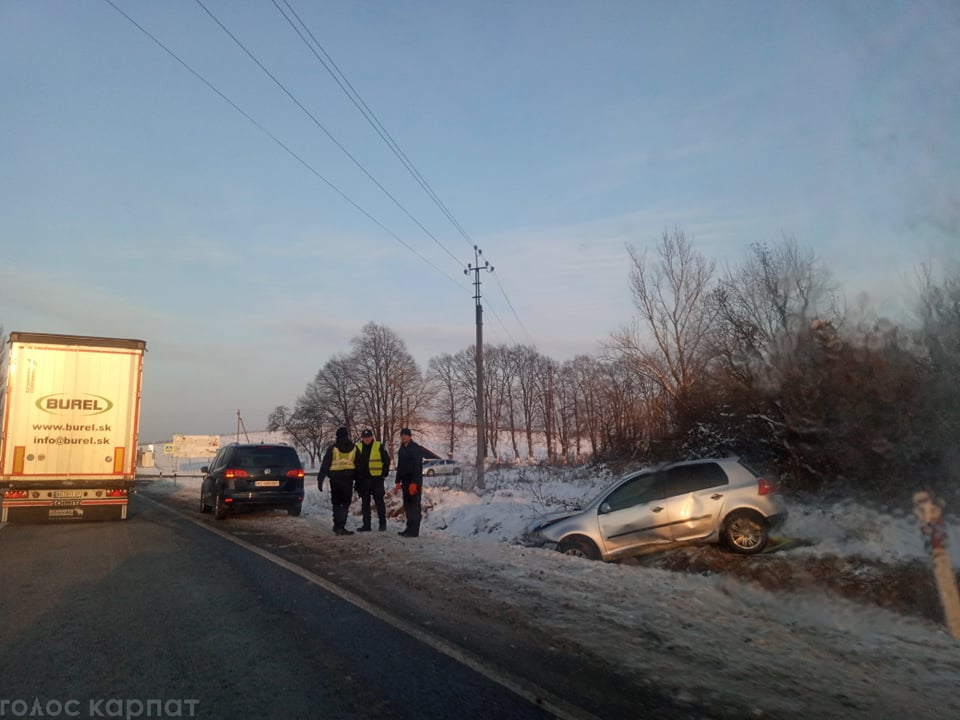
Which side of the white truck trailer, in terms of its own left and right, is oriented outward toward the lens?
back

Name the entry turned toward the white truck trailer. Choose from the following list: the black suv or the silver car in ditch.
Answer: the silver car in ditch

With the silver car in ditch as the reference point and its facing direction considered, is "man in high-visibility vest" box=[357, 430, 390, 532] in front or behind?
in front

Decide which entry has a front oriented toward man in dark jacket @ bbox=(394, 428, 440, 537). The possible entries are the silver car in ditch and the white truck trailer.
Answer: the silver car in ditch

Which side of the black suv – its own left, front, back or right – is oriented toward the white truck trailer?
left

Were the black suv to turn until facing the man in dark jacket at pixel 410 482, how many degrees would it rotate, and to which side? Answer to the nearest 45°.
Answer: approximately 135° to its right

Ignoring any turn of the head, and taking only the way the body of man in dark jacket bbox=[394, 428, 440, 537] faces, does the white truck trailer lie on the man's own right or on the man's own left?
on the man's own right

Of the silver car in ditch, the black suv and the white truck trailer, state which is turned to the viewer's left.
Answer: the silver car in ditch

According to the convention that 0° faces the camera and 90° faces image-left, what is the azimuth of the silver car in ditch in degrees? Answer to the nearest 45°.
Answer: approximately 90°

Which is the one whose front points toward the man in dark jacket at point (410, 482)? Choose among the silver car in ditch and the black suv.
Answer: the silver car in ditch

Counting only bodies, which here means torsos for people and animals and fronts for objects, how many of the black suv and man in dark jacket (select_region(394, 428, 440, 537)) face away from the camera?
1

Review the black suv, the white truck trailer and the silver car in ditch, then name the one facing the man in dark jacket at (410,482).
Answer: the silver car in ditch

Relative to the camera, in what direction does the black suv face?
facing away from the viewer
